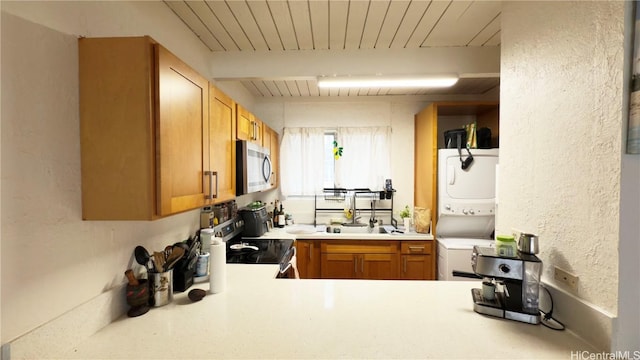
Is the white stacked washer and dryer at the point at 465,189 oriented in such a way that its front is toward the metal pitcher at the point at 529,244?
yes

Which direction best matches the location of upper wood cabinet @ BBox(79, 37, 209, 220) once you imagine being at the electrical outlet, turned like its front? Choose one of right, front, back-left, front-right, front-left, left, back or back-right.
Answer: front

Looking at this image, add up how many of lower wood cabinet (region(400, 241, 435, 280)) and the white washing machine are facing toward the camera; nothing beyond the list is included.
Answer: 2

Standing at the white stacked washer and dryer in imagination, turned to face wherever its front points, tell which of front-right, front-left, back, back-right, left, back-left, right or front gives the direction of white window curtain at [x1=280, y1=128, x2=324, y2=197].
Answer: right

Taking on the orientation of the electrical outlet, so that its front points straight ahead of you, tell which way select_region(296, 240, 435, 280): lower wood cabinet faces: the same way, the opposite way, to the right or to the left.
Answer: to the left

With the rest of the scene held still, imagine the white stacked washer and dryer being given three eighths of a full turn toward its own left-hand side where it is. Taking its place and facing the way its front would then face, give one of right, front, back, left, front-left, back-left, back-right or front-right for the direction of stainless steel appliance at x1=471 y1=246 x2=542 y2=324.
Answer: back-right

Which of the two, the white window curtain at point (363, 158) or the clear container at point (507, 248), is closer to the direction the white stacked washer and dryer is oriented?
the clear container

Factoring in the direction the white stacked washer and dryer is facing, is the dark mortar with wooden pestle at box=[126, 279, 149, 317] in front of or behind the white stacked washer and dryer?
in front

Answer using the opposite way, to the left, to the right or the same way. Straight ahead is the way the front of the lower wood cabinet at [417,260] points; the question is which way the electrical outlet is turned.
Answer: to the right

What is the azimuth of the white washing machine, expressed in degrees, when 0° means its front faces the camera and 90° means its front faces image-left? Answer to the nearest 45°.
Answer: approximately 0°

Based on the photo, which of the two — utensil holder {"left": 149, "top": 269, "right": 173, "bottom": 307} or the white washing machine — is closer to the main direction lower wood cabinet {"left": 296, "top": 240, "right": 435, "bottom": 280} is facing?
the utensil holder
